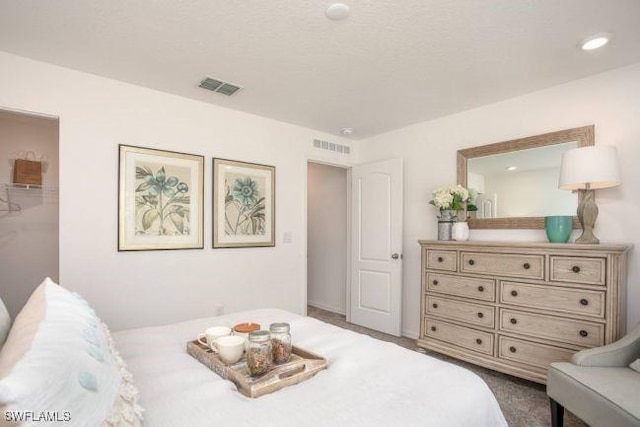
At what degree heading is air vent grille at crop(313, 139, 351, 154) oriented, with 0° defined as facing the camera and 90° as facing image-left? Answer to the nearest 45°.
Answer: approximately 315°

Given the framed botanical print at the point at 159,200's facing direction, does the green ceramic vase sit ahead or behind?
ahead

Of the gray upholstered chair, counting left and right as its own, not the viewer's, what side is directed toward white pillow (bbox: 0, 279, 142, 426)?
front

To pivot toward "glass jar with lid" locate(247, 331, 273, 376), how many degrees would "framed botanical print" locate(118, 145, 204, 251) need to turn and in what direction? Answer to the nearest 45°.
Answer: approximately 45° to its right

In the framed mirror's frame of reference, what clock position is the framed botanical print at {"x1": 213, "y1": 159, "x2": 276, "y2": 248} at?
The framed botanical print is roughly at 1 o'clock from the framed mirror.

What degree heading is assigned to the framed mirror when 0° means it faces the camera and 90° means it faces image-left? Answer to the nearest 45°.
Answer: approximately 45°

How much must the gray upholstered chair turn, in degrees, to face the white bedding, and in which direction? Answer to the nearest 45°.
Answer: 0° — it already faces it

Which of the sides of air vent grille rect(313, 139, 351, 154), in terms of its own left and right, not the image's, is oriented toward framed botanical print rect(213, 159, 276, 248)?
right

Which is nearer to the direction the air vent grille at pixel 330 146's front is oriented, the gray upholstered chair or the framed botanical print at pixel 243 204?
the gray upholstered chair

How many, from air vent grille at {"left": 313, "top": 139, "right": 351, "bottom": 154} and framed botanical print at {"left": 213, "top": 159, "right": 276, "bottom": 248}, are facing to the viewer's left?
0
